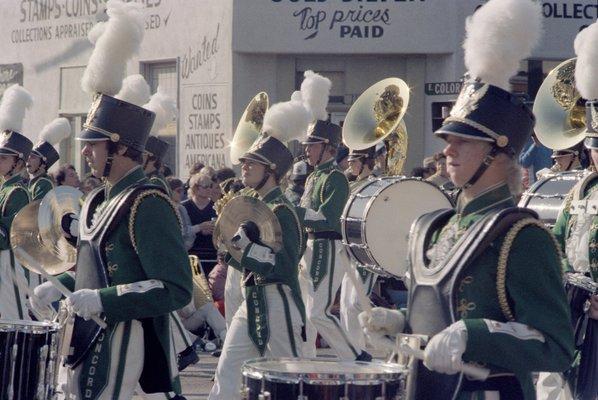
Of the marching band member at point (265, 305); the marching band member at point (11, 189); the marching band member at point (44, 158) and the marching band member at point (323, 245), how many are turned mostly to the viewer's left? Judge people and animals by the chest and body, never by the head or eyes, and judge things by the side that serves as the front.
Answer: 4

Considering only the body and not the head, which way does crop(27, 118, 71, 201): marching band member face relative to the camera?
to the viewer's left

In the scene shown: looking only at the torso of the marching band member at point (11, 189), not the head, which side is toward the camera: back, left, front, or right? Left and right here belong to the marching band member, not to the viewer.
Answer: left

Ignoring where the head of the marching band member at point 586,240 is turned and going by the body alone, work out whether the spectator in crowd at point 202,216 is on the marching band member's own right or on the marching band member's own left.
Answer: on the marching band member's own right

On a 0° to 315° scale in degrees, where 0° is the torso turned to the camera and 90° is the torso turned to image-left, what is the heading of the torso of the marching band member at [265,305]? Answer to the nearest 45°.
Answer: approximately 90°

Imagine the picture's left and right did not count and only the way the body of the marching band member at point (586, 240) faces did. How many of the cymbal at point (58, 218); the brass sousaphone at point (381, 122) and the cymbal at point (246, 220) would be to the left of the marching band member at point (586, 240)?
0

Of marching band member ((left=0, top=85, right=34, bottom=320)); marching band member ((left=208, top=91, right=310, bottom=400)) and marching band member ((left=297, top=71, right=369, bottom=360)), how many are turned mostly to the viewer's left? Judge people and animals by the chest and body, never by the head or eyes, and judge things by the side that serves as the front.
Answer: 3

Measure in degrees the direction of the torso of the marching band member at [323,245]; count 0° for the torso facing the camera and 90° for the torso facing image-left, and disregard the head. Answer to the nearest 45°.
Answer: approximately 90°

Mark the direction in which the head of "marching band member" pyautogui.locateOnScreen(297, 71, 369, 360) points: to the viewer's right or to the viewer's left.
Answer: to the viewer's left

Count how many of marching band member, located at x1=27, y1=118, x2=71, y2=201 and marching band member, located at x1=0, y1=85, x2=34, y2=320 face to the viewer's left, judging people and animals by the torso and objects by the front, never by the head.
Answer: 2

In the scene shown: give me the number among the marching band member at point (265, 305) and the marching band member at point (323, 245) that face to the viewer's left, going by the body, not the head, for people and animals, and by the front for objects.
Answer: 2

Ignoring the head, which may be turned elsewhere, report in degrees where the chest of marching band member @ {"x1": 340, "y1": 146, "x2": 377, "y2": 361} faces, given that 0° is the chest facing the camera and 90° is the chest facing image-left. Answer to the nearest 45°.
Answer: approximately 45°

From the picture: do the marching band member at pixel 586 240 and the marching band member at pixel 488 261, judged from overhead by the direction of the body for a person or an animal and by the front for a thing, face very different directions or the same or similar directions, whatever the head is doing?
same or similar directions

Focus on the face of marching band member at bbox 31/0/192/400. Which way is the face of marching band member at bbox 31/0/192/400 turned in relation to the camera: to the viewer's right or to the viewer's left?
to the viewer's left
